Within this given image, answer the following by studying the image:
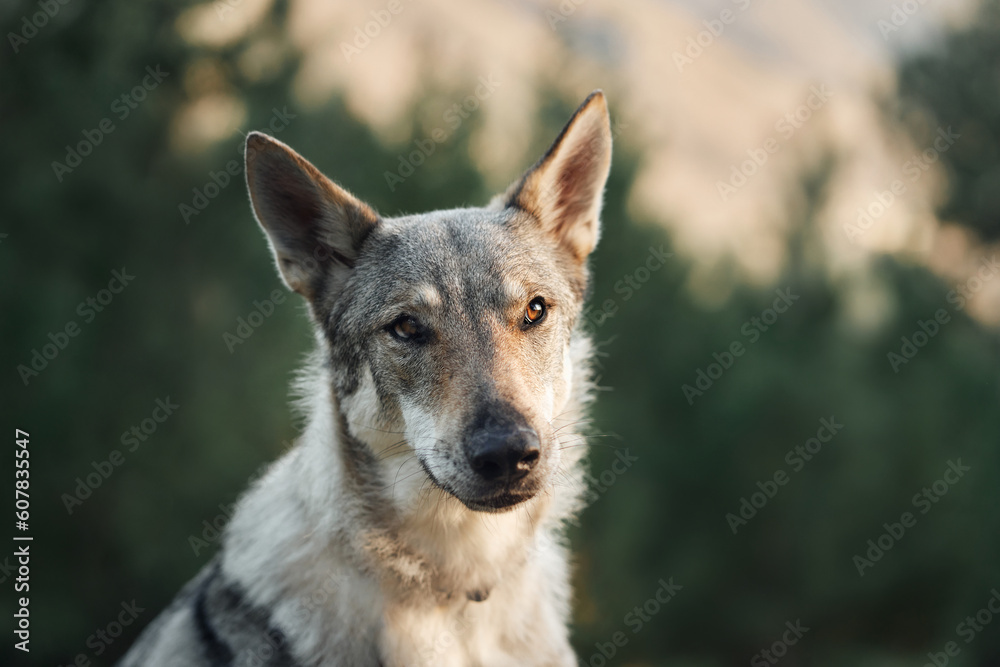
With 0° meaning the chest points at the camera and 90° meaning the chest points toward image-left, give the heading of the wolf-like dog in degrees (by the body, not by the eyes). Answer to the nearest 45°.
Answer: approximately 315°
